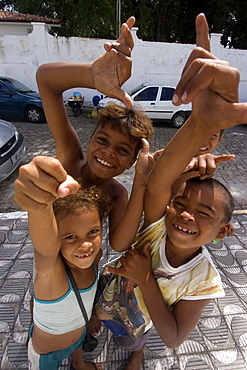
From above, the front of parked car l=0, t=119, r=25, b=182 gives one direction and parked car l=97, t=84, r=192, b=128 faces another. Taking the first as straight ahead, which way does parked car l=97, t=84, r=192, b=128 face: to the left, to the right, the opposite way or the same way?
the opposite way

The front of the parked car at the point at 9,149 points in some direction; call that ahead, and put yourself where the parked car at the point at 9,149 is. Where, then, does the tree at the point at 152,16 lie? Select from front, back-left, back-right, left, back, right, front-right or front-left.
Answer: left

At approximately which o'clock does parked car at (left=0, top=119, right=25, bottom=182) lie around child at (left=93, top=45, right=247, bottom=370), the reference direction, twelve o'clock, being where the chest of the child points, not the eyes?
The parked car is roughly at 3 o'clock from the child.

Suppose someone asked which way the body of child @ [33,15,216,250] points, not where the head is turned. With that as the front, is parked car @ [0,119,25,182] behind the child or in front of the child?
behind

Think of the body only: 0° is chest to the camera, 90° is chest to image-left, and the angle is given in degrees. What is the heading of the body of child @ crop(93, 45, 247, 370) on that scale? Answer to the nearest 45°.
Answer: approximately 45°

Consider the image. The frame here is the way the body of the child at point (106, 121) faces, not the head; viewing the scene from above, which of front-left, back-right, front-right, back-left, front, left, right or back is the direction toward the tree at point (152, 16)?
back

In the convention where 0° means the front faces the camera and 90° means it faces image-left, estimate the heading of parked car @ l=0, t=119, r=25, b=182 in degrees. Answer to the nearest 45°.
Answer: approximately 315°

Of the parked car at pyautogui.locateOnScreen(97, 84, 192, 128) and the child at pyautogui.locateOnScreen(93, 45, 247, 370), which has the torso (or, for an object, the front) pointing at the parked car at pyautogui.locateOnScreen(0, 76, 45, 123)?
the parked car at pyautogui.locateOnScreen(97, 84, 192, 128)

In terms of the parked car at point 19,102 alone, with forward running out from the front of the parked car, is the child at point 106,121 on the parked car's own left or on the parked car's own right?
on the parked car's own right

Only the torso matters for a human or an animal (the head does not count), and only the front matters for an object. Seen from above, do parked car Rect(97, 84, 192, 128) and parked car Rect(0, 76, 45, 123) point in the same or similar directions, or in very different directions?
very different directions

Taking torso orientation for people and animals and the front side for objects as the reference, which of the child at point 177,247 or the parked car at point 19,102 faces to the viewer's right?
the parked car

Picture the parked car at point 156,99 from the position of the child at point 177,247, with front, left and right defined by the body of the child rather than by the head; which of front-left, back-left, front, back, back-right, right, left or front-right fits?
back-right
